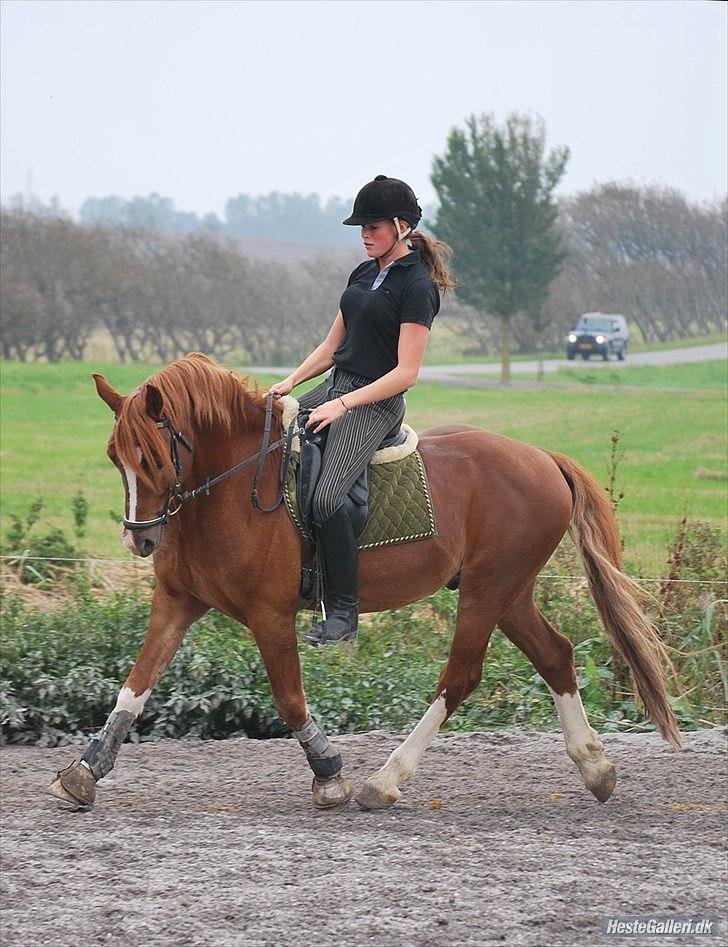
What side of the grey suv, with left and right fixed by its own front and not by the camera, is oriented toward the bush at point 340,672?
front

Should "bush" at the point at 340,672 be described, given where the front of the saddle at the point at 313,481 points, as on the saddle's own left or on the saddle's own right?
on the saddle's own right

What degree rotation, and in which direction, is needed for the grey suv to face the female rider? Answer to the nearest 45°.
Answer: approximately 45° to its left

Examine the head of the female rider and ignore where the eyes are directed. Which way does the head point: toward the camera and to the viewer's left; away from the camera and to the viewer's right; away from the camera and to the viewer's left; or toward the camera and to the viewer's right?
toward the camera and to the viewer's left

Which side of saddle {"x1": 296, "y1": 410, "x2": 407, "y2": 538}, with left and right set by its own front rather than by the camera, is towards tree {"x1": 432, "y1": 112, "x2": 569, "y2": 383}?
right

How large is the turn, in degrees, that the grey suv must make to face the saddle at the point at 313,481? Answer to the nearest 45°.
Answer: approximately 45° to its left

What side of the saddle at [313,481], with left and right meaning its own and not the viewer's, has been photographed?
left

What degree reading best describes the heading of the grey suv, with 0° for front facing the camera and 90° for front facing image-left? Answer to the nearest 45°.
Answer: approximately 45°

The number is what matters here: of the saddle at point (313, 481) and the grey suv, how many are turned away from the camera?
0

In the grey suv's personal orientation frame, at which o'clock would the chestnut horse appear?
The chestnut horse is roughly at 11 o'clock from the grey suv.
